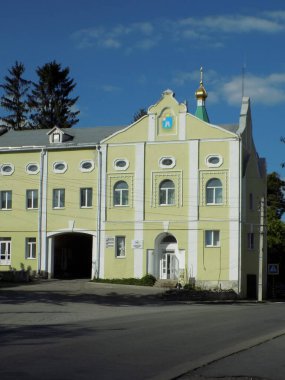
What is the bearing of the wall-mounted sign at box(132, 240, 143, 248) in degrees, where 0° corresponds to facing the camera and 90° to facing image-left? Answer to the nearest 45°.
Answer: approximately 0°
